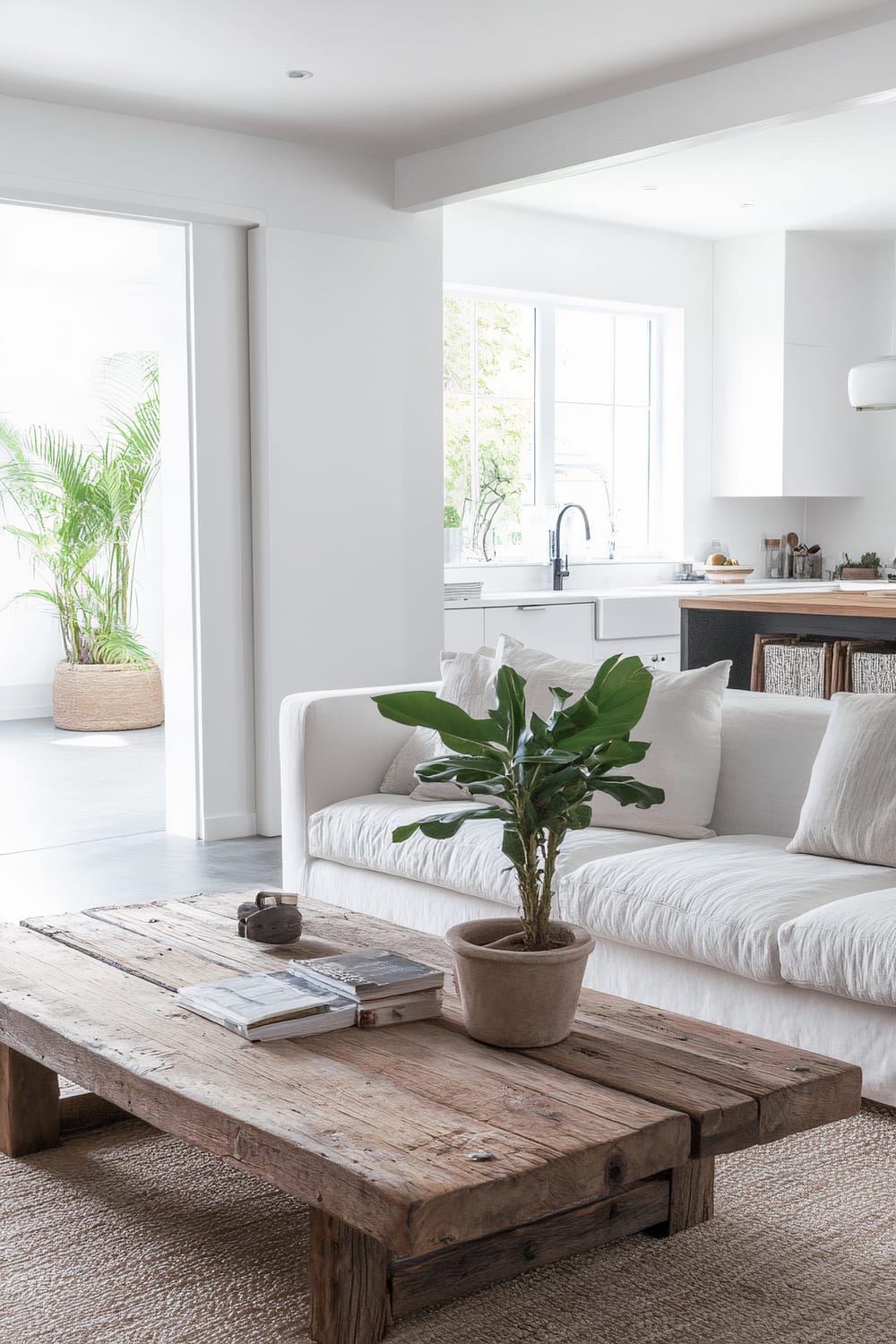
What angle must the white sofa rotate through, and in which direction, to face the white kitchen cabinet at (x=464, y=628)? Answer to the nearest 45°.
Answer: approximately 135° to its right

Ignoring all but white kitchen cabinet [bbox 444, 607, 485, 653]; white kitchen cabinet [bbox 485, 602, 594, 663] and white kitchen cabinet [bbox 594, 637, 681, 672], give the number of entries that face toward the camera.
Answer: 3

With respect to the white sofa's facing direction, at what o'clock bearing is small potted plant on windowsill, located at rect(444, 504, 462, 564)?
The small potted plant on windowsill is roughly at 4 o'clock from the white sofa.

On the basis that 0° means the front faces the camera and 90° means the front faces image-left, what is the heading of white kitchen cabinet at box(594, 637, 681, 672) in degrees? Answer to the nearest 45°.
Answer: approximately 0°

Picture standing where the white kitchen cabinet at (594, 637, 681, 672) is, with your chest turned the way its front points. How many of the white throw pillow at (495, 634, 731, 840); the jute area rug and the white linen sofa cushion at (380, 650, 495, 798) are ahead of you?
3

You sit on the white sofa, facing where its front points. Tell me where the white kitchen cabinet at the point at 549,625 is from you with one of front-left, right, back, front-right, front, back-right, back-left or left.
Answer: back-right

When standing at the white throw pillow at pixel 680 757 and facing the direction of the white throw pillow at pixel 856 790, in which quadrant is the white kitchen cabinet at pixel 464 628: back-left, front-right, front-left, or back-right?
back-left

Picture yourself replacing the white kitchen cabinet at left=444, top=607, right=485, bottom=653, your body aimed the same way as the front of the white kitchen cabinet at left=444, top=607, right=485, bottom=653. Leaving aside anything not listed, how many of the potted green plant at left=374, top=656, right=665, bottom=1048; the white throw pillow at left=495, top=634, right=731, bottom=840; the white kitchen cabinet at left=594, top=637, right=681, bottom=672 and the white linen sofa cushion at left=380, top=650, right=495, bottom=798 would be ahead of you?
3

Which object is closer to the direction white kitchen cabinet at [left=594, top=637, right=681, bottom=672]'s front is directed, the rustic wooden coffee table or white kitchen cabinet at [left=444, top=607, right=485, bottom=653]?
the rustic wooden coffee table

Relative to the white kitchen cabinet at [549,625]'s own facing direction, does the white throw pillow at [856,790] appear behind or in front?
in front

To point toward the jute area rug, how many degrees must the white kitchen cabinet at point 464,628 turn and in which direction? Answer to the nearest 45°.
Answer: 0° — it already faces it

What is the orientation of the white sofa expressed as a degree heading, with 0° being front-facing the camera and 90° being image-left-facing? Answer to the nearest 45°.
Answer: approximately 45°

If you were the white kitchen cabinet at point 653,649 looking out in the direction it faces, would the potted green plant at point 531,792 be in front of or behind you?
in front

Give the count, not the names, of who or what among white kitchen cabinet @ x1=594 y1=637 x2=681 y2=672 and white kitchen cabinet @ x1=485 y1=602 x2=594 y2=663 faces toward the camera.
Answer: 2

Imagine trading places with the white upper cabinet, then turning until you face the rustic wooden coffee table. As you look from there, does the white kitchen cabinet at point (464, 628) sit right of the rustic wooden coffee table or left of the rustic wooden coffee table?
right

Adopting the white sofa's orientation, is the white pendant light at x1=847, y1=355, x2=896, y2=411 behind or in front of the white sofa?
behind
